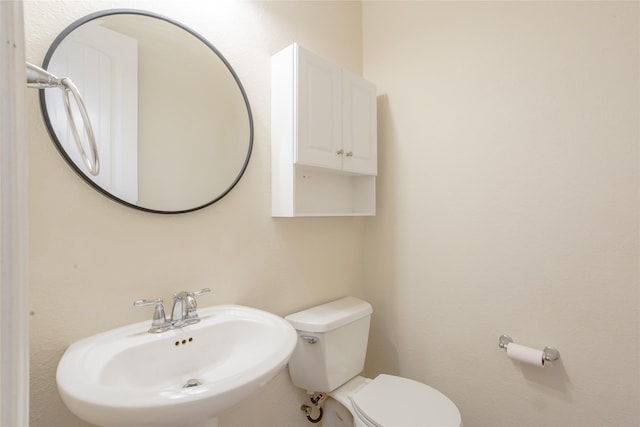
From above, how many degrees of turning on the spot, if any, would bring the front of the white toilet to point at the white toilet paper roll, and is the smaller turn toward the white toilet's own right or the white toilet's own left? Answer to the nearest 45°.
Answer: approximately 45° to the white toilet's own left

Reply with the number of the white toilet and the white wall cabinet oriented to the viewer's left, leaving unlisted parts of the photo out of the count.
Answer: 0

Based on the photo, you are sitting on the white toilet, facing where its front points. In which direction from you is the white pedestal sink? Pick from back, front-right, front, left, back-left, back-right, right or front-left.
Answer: right

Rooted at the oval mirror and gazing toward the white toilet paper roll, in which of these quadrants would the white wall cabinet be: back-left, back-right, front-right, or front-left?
front-left

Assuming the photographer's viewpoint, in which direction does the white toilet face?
facing the viewer and to the right of the viewer

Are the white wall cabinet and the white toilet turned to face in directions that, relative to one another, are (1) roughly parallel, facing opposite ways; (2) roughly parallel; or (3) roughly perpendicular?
roughly parallel

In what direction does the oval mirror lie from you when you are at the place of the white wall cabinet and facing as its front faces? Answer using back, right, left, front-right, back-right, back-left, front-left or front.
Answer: right
